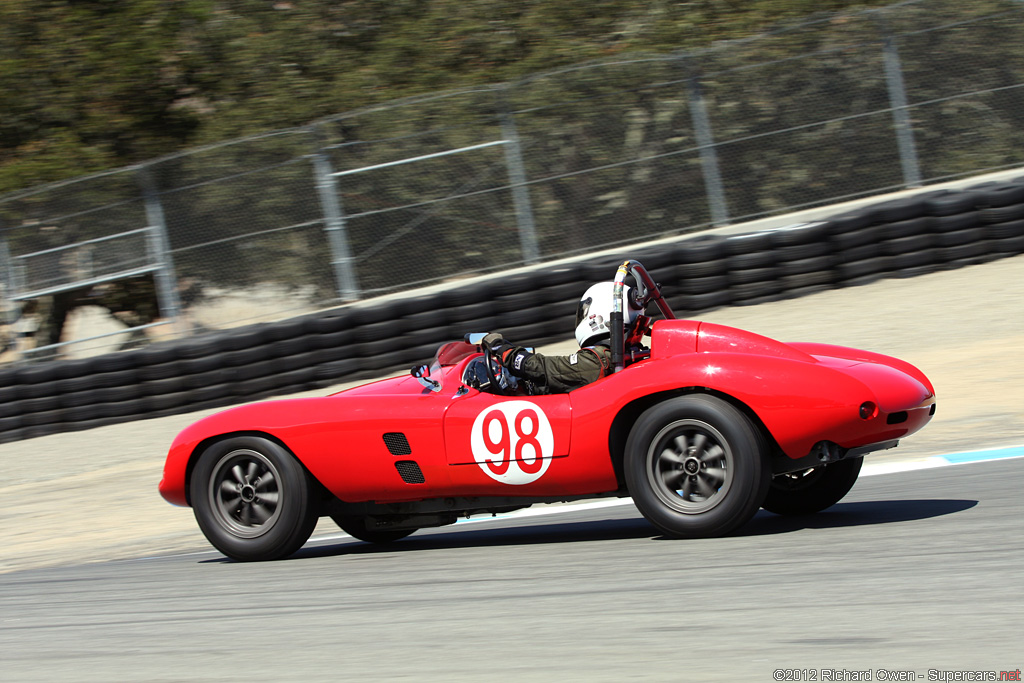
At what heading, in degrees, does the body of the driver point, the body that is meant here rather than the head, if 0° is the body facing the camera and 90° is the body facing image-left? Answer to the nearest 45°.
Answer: approximately 90°
